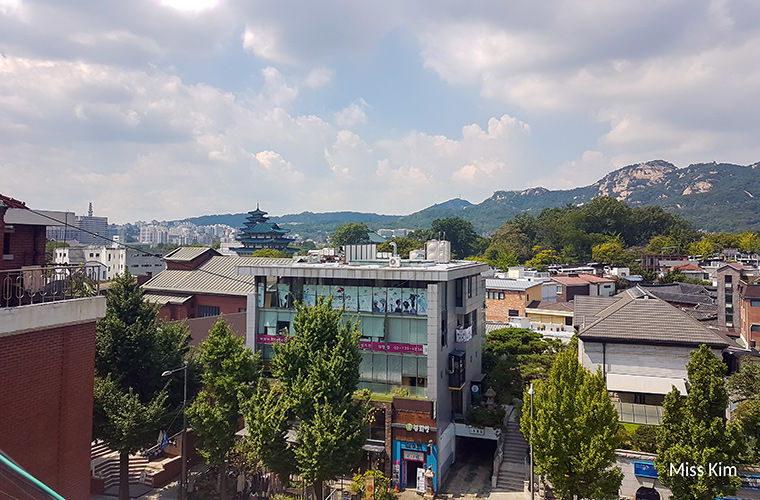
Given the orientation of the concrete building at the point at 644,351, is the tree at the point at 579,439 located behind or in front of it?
in front

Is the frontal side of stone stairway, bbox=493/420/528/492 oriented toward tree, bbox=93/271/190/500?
no

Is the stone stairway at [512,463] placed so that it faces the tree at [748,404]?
no

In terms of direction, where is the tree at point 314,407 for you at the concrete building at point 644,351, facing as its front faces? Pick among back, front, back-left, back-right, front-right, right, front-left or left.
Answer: front-right

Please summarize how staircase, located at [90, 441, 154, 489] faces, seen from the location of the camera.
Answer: facing the viewer

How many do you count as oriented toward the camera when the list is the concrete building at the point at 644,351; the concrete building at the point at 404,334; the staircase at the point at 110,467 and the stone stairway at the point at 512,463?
4

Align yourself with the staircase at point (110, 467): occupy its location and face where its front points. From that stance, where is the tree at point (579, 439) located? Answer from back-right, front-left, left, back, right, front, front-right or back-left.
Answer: front-left

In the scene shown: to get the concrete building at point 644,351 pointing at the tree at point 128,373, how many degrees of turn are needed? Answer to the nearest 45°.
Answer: approximately 45° to its right

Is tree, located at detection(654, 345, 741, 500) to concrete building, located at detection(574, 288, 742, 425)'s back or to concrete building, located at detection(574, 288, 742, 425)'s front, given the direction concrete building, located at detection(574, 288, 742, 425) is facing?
to the front

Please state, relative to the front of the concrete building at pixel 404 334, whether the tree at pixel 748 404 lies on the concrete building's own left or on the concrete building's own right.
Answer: on the concrete building's own left

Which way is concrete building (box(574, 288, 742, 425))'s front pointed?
toward the camera

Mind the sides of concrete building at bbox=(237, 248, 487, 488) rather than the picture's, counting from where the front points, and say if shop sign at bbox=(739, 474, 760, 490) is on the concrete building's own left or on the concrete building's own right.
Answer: on the concrete building's own left

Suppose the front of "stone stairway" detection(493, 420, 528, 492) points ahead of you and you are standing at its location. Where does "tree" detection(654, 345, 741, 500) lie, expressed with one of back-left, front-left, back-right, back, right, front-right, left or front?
front-left

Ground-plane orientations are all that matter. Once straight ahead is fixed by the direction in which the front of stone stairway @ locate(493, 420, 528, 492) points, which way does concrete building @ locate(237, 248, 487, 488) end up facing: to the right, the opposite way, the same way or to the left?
the same way

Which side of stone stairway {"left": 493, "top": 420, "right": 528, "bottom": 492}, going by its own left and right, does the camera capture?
front
